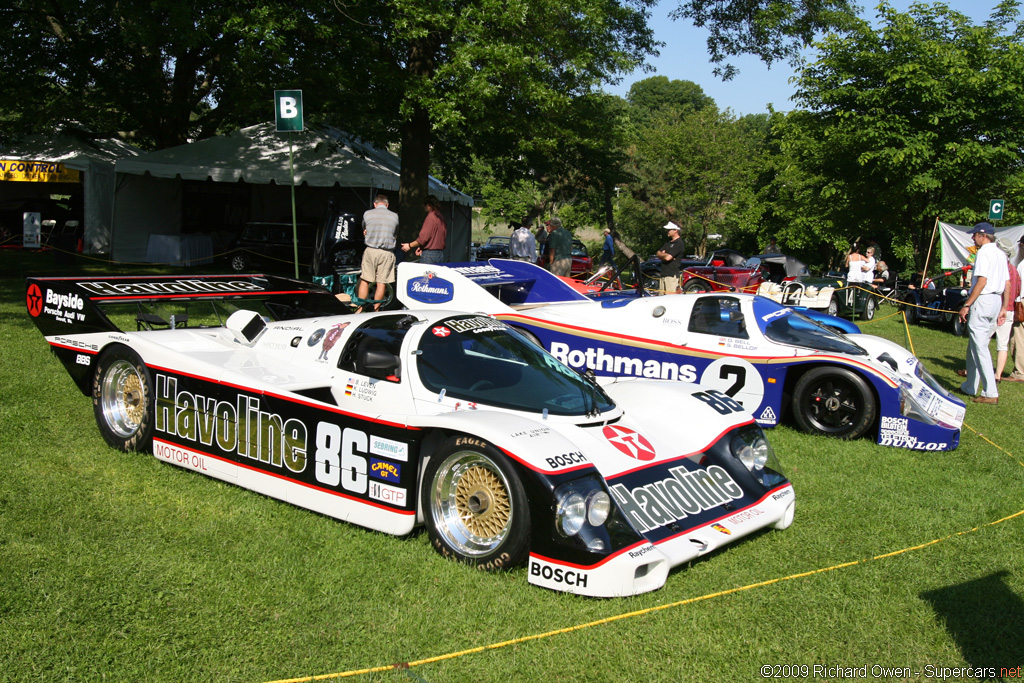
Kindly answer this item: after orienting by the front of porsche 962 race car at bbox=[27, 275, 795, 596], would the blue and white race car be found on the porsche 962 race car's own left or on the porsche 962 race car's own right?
on the porsche 962 race car's own left

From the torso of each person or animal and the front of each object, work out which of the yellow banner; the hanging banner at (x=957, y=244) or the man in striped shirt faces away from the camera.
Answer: the man in striped shirt

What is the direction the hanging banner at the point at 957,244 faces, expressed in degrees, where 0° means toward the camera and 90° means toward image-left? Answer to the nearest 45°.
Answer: approximately 0°

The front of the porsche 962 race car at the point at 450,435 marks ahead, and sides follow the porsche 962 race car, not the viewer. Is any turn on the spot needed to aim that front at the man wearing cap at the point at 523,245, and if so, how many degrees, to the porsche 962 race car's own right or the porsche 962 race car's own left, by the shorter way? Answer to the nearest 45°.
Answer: approximately 135° to the porsche 962 race car's own left

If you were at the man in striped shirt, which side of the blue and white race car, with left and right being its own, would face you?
back

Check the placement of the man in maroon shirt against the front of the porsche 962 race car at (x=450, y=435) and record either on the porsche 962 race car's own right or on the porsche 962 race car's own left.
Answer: on the porsche 962 race car's own left

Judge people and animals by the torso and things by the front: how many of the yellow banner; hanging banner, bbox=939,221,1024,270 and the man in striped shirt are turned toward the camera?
2

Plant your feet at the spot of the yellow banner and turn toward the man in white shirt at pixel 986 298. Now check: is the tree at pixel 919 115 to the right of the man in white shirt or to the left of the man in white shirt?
left

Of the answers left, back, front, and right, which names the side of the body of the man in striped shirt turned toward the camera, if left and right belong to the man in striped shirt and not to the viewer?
back

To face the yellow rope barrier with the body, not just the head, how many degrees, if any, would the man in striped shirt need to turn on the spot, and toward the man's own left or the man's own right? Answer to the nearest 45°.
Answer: approximately 180°

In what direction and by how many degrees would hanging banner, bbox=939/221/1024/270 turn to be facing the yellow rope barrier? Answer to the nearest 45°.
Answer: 0° — it already faces it

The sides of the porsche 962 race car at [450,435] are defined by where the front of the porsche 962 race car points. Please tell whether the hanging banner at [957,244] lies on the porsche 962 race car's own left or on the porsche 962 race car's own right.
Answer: on the porsche 962 race car's own left

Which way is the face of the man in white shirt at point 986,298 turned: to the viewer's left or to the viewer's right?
to the viewer's left

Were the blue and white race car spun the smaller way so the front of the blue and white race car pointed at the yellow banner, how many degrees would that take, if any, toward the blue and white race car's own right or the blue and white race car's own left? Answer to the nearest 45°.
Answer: approximately 180°

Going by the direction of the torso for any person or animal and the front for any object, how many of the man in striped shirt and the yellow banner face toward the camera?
1
